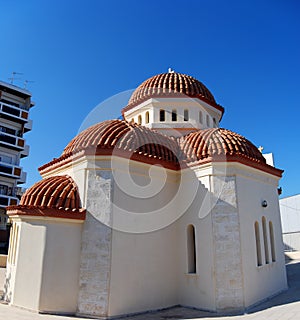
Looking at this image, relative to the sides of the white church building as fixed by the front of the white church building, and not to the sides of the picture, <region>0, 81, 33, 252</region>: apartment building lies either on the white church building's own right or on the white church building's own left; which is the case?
on the white church building's own left

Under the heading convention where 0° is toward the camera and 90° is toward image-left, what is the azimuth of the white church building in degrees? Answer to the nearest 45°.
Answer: approximately 225°

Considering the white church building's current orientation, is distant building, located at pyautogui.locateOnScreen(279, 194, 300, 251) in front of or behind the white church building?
in front

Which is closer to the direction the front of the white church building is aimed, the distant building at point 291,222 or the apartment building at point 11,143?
the distant building

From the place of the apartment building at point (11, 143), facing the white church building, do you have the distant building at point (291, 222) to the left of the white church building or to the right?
left
